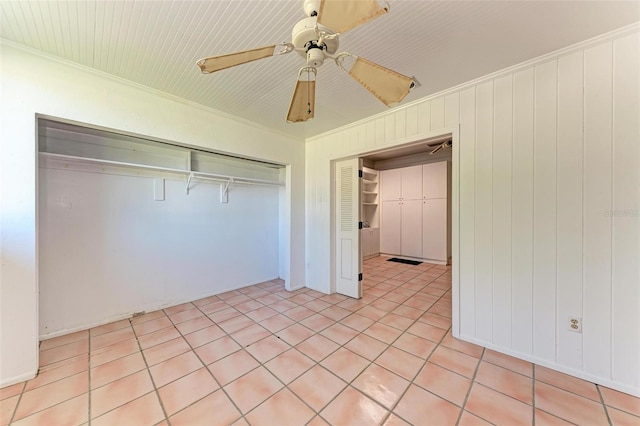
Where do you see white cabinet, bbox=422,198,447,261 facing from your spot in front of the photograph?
facing the viewer and to the left of the viewer

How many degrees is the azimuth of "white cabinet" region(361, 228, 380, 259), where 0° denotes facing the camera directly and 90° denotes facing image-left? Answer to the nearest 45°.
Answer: approximately 315°

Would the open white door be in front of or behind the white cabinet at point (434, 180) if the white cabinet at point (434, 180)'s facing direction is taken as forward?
in front

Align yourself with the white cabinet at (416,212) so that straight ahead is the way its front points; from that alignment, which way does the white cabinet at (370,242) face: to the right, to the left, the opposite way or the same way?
to the left

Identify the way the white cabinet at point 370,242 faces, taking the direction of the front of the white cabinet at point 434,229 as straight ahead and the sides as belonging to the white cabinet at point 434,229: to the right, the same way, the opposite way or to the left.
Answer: to the left

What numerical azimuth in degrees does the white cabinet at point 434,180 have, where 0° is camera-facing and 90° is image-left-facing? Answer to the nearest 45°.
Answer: approximately 45°

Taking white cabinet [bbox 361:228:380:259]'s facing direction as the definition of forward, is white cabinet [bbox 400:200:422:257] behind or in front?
in front

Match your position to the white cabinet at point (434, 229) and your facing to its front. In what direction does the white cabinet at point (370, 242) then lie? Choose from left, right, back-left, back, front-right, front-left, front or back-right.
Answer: front-right

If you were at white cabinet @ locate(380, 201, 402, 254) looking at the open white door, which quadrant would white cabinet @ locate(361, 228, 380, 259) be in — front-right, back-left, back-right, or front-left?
front-right

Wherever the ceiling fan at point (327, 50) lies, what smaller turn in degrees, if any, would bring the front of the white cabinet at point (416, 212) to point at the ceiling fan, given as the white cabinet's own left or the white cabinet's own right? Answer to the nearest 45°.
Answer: approximately 45° to the white cabinet's own left

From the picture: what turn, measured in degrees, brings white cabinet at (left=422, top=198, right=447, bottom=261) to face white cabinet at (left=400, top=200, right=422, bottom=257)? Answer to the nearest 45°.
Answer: approximately 45° to its right

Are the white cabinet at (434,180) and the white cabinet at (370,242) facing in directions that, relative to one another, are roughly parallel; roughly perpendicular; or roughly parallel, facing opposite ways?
roughly perpendicular
